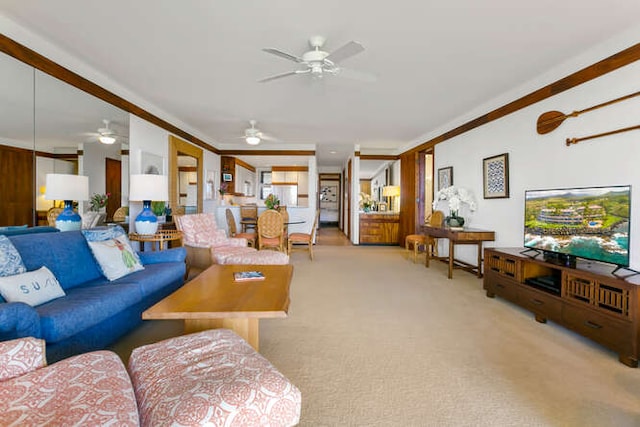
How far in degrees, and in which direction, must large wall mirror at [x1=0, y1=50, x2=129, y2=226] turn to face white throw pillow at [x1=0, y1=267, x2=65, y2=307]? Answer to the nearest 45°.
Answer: approximately 45° to its right

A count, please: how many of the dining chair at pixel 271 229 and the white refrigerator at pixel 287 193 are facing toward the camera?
1

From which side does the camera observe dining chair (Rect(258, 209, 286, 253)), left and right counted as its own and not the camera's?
back

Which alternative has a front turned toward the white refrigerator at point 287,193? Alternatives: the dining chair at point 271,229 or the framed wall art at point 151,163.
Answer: the dining chair

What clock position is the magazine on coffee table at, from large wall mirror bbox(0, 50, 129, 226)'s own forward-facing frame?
The magazine on coffee table is roughly at 12 o'clock from the large wall mirror.

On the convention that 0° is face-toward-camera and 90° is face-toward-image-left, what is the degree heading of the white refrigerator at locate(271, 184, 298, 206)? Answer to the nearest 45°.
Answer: approximately 0°

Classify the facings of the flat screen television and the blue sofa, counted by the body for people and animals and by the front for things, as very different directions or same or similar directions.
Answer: very different directions

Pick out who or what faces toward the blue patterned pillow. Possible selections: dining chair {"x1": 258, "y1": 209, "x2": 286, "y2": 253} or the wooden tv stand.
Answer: the wooden tv stand

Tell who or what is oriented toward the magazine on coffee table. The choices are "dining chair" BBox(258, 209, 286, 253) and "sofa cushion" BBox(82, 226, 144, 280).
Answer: the sofa cushion

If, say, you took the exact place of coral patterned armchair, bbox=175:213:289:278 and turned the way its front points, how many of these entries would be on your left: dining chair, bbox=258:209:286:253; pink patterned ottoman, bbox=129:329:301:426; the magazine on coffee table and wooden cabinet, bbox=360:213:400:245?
2

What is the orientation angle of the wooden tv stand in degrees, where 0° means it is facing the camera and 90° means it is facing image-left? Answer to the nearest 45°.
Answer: approximately 45°
